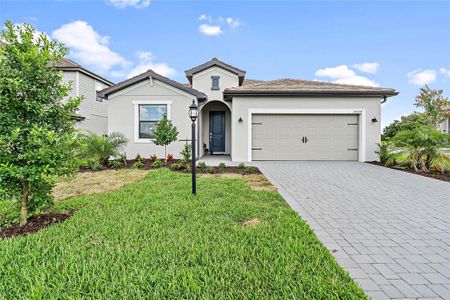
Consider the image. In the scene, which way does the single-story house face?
toward the camera

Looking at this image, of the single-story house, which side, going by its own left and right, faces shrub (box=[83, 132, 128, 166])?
right

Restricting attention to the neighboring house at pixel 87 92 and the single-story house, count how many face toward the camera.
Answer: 2

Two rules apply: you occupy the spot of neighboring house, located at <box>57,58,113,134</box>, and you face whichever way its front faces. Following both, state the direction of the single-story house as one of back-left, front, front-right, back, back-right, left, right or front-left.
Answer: front-left

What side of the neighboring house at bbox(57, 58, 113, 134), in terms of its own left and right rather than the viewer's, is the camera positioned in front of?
front

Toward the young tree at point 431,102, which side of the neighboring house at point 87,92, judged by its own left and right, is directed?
left

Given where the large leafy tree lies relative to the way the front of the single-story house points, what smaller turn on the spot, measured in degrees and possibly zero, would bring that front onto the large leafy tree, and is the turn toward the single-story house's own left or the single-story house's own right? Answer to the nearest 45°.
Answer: approximately 45° to the single-story house's own right

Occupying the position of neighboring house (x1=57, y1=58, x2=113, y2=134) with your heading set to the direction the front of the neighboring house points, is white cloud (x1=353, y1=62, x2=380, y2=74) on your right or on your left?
on your left

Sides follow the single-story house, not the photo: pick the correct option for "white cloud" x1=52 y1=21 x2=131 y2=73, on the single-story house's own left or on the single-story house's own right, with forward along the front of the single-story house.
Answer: on the single-story house's own right
